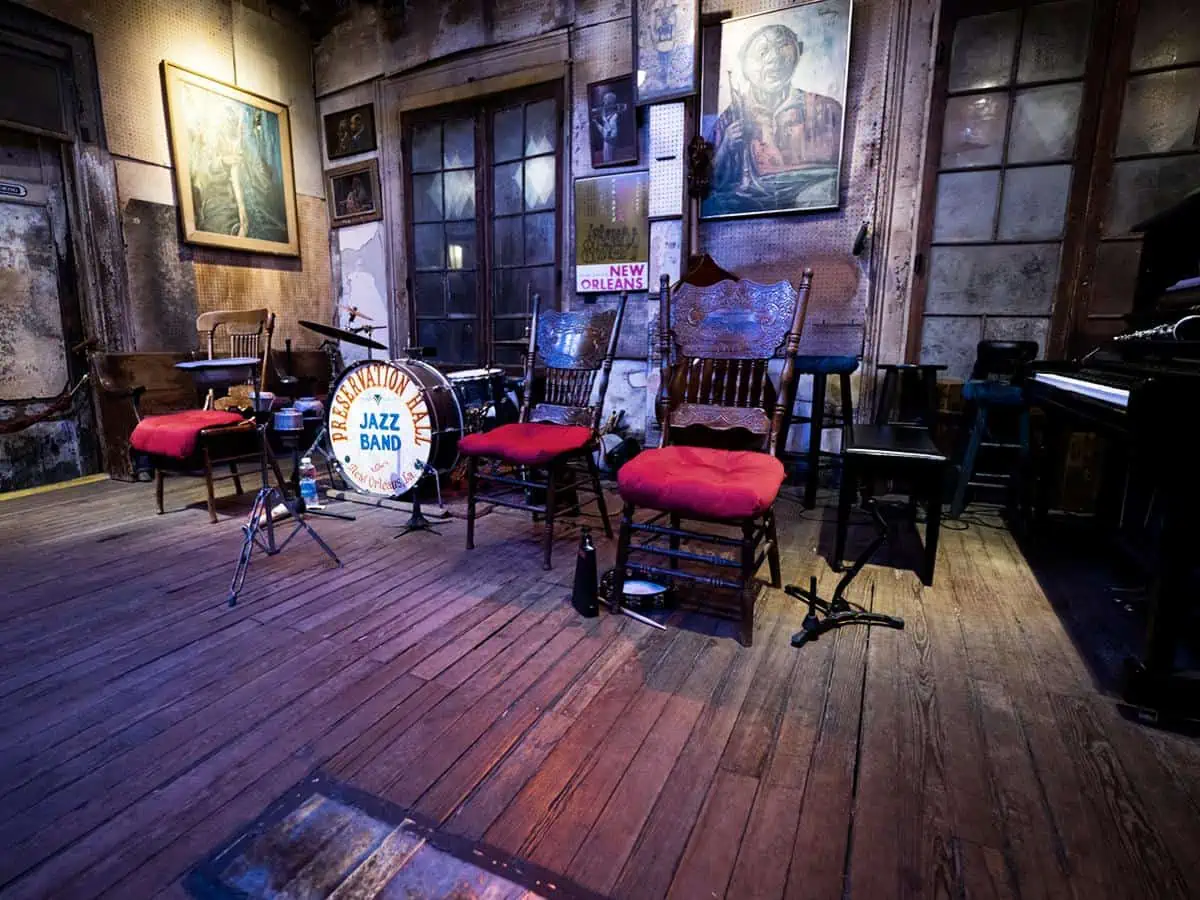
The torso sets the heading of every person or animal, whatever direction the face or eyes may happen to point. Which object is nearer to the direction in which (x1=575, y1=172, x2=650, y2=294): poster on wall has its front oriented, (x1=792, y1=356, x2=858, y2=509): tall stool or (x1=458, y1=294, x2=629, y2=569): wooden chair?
the wooden chair

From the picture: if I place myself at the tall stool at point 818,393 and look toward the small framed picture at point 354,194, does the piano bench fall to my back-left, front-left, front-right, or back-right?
back-left

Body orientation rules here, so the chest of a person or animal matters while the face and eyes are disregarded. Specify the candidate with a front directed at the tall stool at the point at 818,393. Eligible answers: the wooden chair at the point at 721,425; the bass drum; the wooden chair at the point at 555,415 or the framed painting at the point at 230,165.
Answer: the framed painting

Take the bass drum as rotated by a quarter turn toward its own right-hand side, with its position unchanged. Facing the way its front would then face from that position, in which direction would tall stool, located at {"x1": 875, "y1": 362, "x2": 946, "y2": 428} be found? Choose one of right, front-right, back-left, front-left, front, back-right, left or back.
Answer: back-right

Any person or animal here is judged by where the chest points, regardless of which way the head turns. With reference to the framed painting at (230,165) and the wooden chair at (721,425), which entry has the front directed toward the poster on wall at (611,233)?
the framed painting

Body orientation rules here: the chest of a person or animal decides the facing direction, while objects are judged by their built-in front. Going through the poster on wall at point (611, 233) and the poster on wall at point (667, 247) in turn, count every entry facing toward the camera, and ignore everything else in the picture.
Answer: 2

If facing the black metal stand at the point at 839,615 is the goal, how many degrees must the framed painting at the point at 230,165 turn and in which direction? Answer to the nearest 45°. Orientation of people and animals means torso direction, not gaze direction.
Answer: approximately 45° to its right

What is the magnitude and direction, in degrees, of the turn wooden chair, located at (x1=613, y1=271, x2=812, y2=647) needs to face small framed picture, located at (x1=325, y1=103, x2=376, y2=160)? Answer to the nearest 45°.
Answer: approximately 90° to its right

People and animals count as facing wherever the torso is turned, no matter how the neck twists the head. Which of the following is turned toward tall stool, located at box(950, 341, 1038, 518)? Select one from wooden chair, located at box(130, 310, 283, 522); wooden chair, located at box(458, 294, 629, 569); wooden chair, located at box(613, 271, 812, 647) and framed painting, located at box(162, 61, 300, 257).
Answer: the framed painting

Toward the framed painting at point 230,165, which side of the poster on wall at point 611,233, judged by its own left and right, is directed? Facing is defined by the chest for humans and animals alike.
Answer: right
